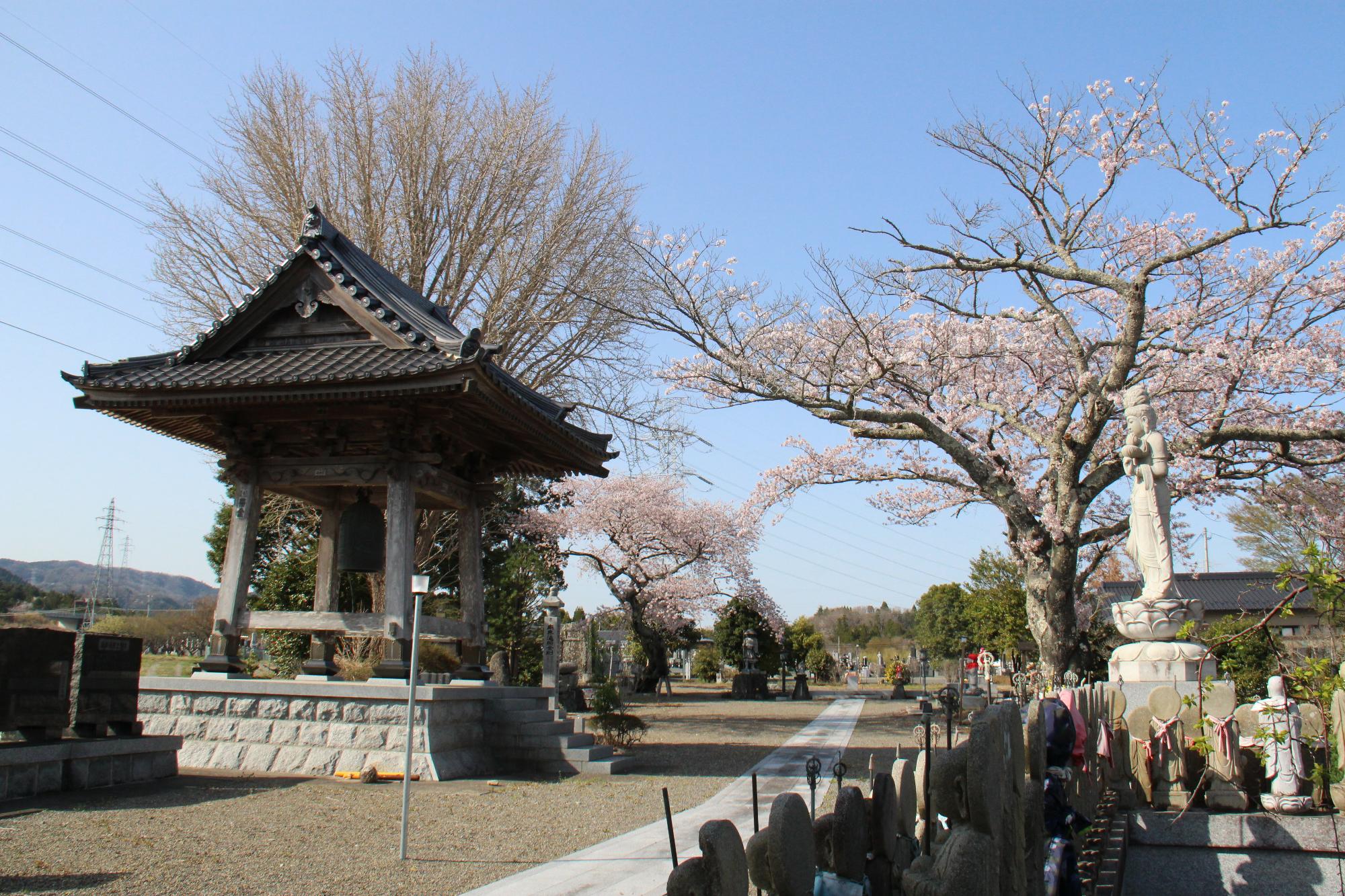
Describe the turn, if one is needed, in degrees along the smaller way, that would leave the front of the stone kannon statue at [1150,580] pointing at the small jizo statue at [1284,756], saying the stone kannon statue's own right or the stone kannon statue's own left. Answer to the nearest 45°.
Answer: approximately 45° to the stone kannon statue's own left

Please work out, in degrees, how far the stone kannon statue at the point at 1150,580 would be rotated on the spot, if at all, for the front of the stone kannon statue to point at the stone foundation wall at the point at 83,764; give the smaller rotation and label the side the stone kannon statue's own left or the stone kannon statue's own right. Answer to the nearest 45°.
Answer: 0° — it already faces it

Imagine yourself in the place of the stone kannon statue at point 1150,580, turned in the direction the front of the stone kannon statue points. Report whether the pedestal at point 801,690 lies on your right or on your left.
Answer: on your right

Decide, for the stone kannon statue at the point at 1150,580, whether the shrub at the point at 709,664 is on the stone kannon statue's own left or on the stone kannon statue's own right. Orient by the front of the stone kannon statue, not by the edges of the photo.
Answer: on the stone kannon statue's own right

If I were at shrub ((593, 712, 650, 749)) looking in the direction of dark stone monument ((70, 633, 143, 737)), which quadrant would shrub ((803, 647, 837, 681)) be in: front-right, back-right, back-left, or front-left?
back-right

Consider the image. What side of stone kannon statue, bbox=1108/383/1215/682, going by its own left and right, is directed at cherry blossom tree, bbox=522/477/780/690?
right

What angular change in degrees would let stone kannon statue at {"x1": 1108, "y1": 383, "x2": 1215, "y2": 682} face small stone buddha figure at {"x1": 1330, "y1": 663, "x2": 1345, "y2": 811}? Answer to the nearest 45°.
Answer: approximately 45° to its left

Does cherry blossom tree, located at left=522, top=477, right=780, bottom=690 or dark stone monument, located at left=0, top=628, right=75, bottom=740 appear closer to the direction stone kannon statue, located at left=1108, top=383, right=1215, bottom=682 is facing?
the dark stone monument

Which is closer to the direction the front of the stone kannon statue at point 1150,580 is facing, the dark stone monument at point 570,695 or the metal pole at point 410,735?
the metal pole

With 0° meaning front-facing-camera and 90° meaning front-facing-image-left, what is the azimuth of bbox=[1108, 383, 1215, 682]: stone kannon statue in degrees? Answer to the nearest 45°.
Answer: approximately 45°
